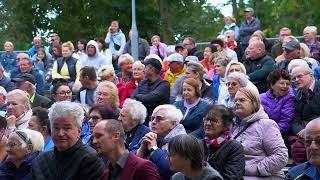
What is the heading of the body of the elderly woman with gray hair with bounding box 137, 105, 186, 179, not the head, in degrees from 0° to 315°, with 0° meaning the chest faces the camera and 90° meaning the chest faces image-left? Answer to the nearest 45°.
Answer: approximately 45°

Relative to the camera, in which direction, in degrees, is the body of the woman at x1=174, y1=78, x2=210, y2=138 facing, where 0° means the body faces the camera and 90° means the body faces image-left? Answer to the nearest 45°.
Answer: approximately 45°

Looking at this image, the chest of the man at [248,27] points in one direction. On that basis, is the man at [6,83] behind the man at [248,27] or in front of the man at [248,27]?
in front

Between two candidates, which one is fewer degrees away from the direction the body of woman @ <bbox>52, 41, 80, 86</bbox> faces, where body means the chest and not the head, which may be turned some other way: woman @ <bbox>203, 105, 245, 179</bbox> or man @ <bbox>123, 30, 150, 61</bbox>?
the woman

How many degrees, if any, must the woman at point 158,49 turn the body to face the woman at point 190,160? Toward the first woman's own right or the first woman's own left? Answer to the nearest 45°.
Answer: approximately 45° to the first woman's own left

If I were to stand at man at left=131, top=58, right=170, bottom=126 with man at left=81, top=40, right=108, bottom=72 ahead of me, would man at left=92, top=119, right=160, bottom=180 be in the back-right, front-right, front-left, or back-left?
back-left
